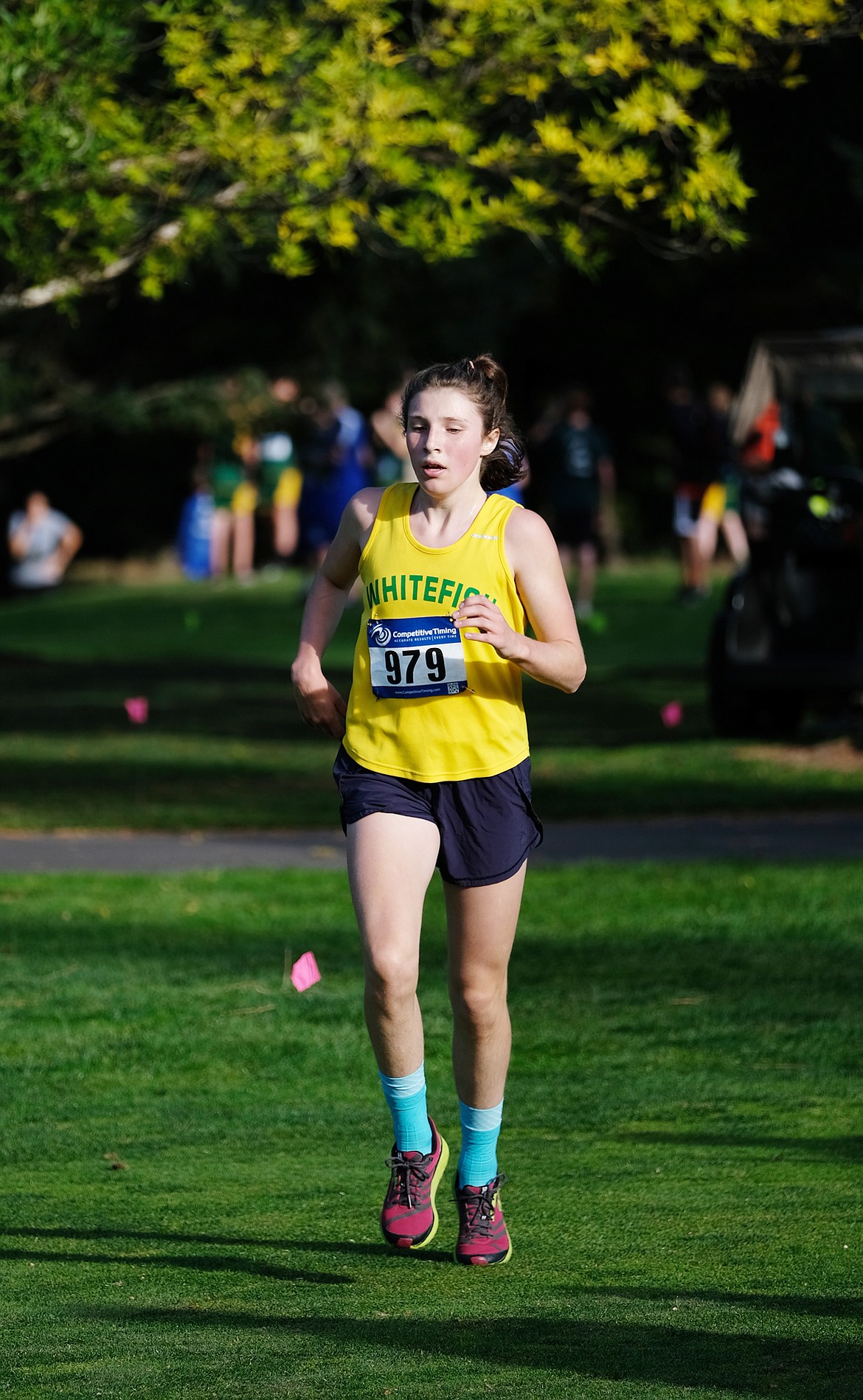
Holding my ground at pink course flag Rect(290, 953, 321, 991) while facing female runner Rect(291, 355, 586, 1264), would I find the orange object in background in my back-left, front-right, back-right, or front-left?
back-left
